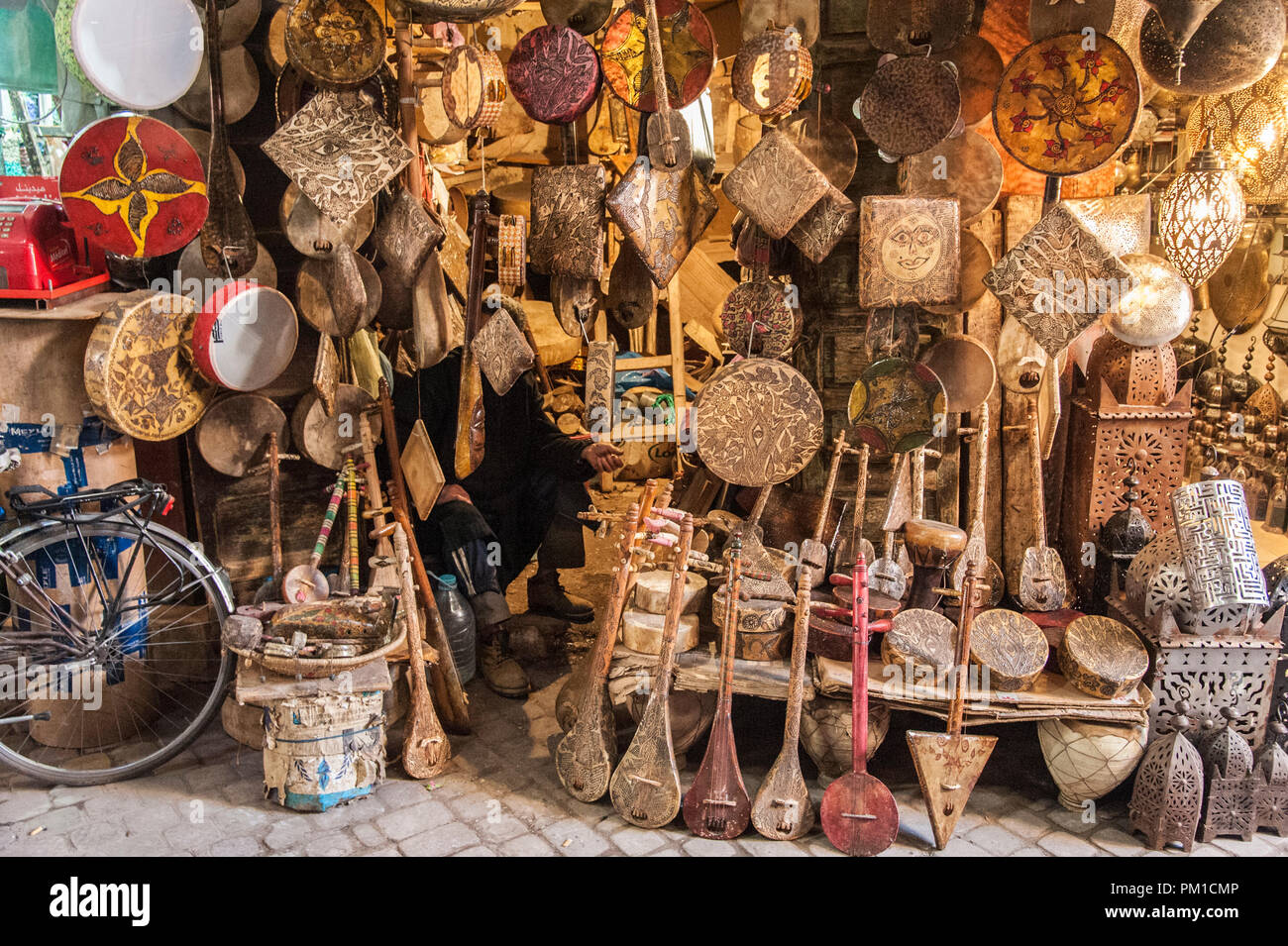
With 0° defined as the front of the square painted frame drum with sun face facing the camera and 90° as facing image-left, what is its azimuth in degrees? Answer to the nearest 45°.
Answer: approximately 0°

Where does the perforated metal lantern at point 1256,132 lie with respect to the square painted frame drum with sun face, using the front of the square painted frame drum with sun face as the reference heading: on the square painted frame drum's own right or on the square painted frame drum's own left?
on the square painted frame drum's own left

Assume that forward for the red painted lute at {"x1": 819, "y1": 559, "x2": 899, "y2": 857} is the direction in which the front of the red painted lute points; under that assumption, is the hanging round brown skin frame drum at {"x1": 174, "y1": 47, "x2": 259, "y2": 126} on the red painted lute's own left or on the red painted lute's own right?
on the red painted lute's own right

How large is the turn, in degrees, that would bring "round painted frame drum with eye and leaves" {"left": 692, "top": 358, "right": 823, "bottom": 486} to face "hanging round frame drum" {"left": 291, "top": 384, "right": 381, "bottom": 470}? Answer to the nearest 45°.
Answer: approximately 90° to its right
